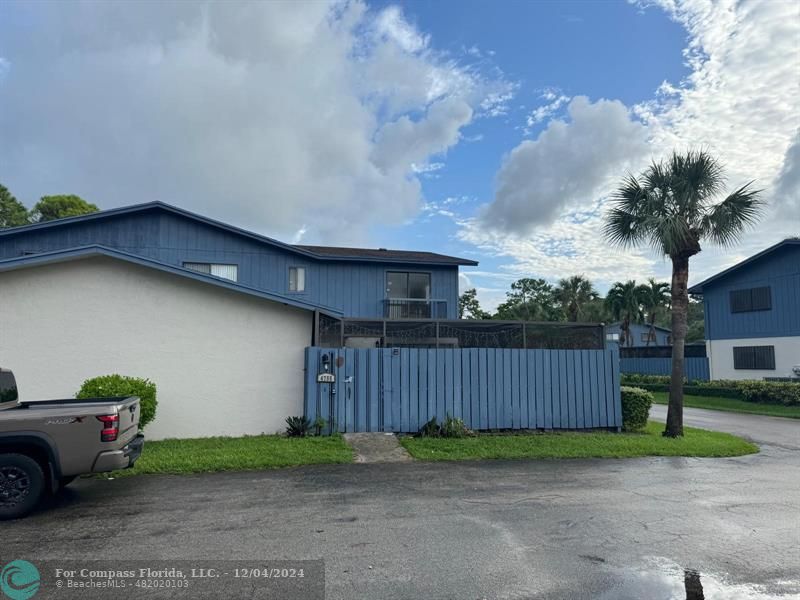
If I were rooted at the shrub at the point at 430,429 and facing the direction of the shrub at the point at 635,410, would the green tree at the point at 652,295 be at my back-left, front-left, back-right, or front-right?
front-left

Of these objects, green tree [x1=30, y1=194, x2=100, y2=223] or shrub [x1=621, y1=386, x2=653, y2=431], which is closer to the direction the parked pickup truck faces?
the green tree

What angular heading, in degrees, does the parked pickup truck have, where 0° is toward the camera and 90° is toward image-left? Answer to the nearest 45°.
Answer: approximately 90°

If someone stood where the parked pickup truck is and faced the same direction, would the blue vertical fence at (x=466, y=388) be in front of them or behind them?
behind

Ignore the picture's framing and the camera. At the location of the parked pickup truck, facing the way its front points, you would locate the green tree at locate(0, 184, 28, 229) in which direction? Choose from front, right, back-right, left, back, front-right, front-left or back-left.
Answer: right

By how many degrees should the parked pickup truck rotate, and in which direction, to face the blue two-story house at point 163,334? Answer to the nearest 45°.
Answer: approximately 90° to its right
